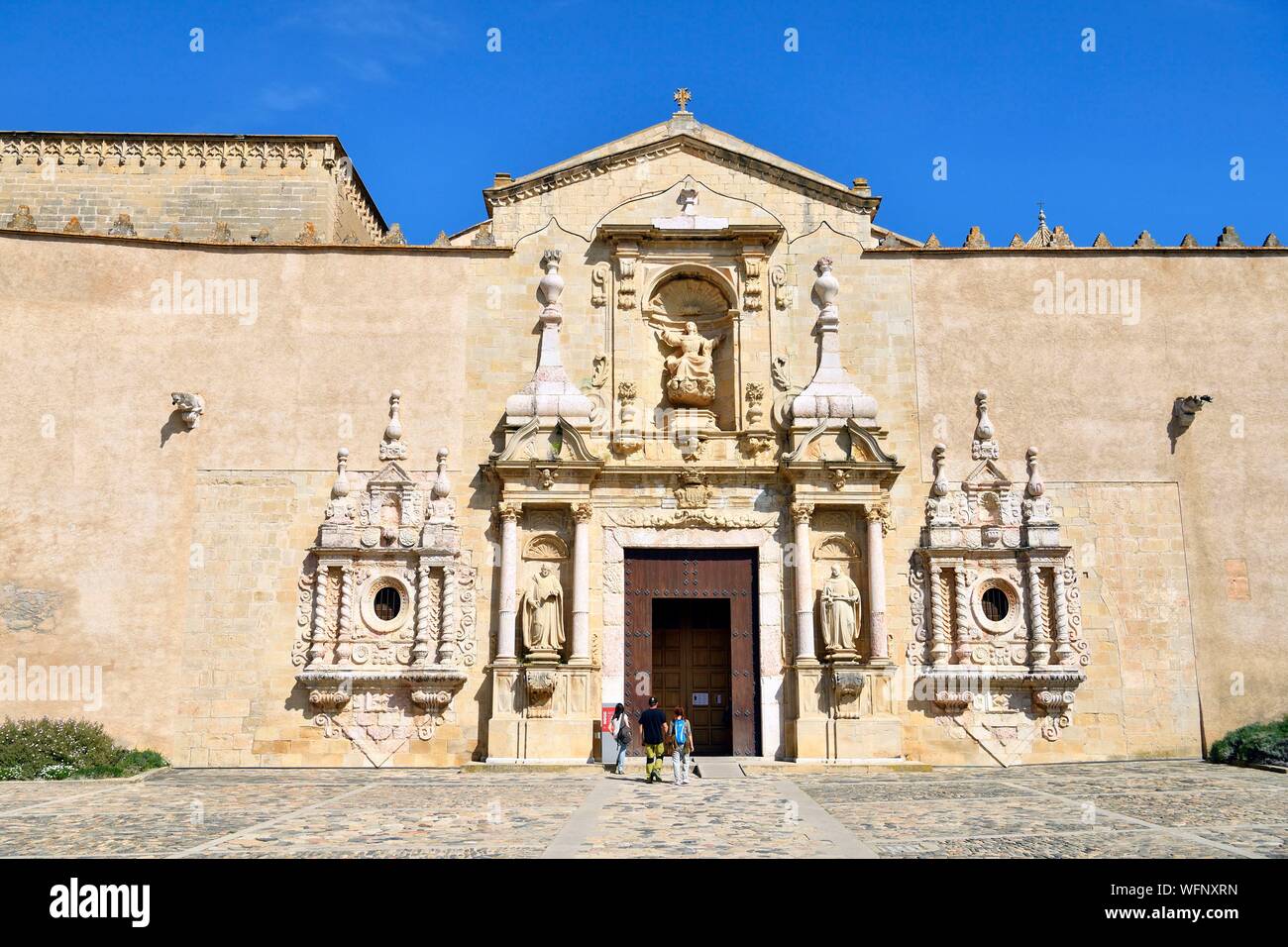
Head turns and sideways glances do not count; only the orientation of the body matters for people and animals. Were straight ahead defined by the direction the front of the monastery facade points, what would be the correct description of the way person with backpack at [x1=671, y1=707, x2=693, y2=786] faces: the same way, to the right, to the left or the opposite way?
the opposite way

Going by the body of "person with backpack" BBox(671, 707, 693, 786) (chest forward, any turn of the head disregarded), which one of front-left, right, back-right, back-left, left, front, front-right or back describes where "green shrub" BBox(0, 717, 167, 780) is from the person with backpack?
left

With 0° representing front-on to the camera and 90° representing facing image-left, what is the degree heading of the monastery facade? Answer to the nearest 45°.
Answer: approximately 0°

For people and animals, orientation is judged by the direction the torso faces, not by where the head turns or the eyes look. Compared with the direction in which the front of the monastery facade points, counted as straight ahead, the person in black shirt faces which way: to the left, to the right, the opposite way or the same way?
the opposite way

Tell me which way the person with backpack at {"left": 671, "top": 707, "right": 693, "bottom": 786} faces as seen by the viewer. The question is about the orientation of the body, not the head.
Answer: away from the camera

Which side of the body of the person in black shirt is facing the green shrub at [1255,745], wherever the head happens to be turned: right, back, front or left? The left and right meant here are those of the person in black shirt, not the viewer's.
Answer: right

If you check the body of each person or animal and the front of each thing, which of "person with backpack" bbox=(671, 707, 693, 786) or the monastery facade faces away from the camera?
the person with backpack

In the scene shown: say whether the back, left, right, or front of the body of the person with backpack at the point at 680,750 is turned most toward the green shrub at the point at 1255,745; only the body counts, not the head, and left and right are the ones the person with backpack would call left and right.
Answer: right

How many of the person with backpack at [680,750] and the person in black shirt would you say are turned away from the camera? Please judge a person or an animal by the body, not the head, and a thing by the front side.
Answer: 2

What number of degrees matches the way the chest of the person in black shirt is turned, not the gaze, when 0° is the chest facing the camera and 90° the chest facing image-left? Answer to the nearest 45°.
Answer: approximately 180°

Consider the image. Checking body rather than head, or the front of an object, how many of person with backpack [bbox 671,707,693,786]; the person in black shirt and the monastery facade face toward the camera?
1
